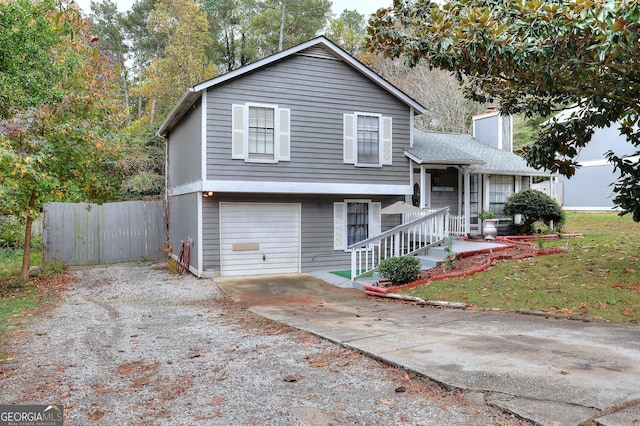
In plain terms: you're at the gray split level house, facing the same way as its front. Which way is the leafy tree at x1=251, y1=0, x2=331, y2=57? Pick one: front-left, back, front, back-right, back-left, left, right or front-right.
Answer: back

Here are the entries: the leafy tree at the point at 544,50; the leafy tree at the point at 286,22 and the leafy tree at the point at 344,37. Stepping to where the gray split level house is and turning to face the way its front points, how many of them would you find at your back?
2

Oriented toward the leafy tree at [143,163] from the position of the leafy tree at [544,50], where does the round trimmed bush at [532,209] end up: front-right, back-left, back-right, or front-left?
front-right

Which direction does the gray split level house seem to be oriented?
toward the camera

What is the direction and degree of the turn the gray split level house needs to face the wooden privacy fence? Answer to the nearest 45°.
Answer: approximately 90° to its right

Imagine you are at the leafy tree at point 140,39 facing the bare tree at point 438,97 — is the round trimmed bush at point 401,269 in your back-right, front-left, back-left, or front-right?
front-right

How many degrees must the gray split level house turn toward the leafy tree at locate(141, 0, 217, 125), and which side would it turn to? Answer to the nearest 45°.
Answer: approximately 135° to its right

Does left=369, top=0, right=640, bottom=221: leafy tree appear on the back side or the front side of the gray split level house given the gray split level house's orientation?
on the front side

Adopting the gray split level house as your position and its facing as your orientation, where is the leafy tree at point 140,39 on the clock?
The leafy tree is roughly at 5 o'clock from the gray split level house.

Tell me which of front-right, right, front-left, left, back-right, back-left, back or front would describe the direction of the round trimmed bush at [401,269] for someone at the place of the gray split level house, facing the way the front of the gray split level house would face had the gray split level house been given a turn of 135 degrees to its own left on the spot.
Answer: right

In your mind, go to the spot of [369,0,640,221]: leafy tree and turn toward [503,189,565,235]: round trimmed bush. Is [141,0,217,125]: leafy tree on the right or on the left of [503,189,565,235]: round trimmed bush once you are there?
left

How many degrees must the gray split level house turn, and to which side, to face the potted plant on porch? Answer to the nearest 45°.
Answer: approximately 90° to its left

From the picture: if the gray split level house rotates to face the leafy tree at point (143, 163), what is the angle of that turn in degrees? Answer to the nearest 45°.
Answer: approximately 135° to its right
